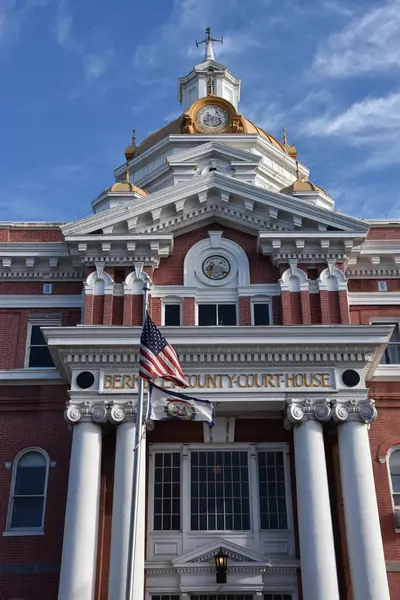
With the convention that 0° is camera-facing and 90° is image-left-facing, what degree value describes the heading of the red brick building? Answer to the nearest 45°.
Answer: approximately 0°

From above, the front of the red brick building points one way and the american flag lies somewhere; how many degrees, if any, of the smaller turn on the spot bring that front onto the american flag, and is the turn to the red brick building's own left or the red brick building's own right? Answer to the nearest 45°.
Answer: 0° — it already faces it

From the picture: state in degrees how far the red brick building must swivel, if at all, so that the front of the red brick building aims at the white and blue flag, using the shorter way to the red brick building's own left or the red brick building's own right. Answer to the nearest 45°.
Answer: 0° — it already faces it
